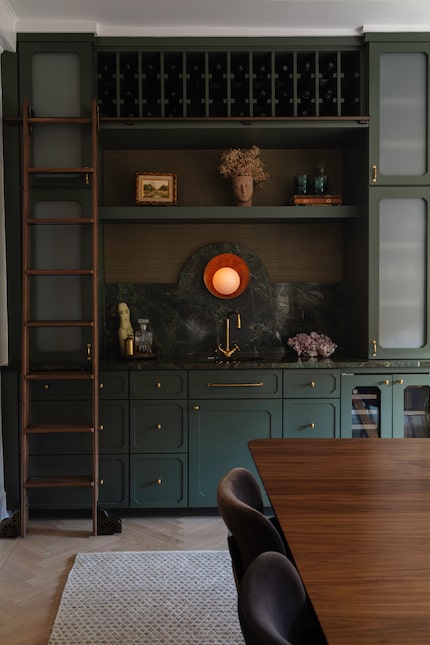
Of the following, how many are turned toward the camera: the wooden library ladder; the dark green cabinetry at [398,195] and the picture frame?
3

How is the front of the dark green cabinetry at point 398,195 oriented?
toward the camera

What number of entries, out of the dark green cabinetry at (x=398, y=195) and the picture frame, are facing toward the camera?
2

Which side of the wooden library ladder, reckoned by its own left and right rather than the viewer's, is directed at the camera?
front

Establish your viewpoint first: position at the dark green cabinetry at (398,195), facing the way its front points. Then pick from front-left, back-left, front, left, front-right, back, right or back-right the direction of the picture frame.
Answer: right

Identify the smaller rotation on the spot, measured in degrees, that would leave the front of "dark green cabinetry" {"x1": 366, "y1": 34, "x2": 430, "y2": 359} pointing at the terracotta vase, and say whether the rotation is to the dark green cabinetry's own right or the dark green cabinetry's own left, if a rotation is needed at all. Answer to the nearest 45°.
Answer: approximately 90° to the dark green cabinetry's own right

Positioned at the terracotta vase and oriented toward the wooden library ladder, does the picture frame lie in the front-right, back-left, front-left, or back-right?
front-right

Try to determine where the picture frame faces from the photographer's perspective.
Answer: facing the viewer

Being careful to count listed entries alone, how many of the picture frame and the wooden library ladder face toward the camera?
2

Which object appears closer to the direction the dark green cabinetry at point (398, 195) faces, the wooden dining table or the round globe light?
the wooden dining table

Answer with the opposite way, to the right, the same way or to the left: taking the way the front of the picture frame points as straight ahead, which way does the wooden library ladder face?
the same way

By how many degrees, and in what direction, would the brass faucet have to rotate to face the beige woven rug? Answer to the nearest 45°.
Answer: approximately 45° to its right

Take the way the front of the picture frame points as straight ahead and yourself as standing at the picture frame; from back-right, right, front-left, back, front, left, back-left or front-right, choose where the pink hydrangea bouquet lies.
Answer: left
